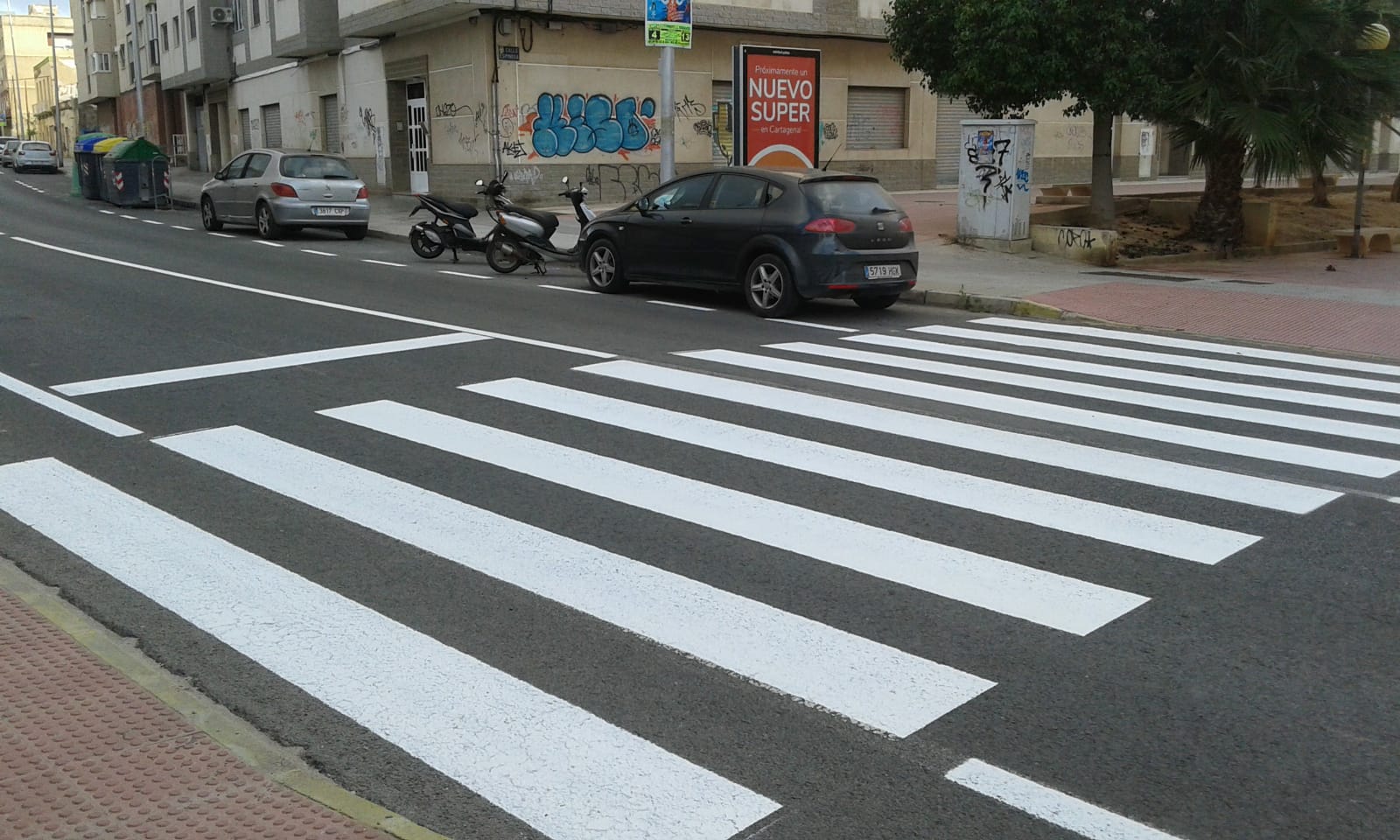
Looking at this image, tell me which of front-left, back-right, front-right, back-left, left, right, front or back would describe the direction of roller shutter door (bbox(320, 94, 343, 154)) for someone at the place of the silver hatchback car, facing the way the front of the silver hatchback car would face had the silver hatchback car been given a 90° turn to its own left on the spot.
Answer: back-right

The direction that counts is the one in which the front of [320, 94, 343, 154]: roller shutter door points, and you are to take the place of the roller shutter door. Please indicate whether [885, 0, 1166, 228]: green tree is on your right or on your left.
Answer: on your left

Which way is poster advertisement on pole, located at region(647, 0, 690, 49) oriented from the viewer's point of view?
toward the camera

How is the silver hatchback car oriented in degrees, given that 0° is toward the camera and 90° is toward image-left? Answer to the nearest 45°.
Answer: approximately 135°

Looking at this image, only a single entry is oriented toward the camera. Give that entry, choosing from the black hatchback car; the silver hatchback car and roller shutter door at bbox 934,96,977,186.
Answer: the roller shutter door

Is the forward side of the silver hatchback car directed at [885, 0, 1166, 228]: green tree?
no

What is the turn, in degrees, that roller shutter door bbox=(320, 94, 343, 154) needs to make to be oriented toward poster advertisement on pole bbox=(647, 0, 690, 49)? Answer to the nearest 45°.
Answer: approximately 45° to its left

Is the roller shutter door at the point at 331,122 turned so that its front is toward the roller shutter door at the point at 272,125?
no

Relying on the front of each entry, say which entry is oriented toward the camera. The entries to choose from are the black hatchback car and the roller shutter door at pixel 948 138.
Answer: the roller shutter door

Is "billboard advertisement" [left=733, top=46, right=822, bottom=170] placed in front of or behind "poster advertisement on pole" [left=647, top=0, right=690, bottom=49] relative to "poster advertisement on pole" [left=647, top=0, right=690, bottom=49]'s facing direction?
behind

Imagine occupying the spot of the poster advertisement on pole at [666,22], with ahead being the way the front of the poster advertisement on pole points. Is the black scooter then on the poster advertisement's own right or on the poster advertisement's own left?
on the poster advertisement's own right

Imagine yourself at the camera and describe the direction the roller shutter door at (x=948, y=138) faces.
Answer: facing the viewer

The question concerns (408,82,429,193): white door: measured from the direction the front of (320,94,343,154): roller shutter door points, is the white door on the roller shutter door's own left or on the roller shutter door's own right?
on the roller shutter door's own left

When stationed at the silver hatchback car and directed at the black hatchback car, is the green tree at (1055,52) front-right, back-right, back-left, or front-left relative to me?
front-left

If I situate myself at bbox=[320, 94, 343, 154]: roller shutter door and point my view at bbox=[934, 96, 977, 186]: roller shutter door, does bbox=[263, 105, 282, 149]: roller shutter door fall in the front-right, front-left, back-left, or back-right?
back-left

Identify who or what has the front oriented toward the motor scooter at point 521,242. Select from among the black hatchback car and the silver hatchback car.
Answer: the black hatchback car

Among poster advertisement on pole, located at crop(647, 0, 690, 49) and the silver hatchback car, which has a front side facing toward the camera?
the poster advertisement on pole

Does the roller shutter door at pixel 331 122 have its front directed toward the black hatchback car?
no

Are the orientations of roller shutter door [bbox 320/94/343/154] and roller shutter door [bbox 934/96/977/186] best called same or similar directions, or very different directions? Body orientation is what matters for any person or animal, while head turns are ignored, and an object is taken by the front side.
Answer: same or similar directions

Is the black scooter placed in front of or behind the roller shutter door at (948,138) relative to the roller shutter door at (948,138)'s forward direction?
in front
